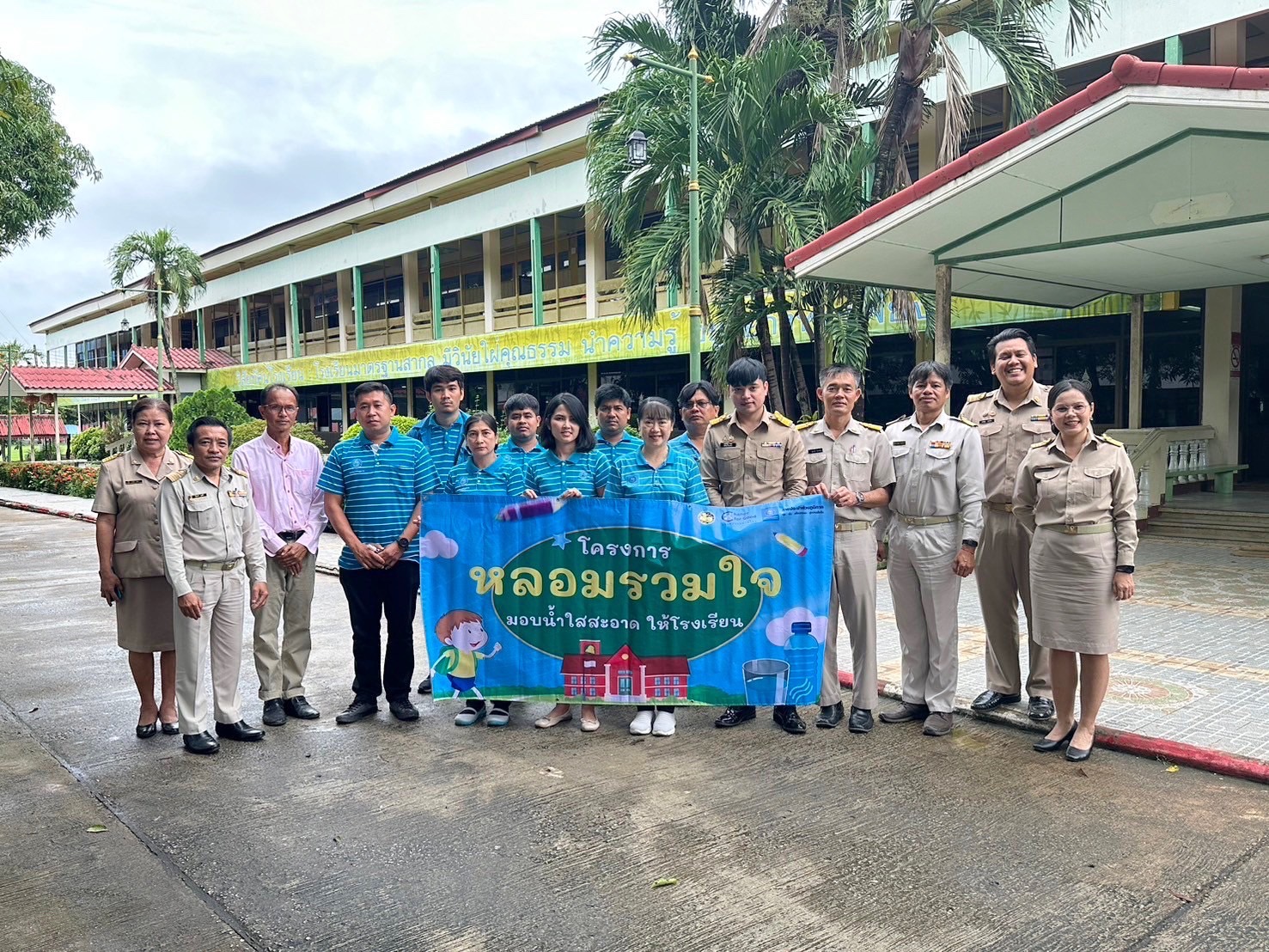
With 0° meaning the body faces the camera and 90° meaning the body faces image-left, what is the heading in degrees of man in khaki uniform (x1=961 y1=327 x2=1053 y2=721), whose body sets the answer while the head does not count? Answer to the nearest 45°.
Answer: approximately 0°

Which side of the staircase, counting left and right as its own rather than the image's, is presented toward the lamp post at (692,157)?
right

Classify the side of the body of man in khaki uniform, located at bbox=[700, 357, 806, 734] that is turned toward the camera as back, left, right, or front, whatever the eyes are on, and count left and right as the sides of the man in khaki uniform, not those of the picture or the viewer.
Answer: front

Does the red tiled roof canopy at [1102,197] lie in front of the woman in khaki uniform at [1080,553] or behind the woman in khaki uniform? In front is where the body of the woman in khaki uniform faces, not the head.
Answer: behind

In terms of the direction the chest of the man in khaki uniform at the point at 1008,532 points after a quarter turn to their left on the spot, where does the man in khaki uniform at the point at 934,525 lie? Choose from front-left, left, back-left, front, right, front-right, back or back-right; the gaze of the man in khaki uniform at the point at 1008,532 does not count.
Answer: back-right

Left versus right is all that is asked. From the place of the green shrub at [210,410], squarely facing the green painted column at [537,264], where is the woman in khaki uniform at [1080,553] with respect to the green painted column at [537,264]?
right

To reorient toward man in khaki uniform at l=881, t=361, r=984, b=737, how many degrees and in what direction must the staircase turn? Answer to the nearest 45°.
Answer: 0° — it already faces them

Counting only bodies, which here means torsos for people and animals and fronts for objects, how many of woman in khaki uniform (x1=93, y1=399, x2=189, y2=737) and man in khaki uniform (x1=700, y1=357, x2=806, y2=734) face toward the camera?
2

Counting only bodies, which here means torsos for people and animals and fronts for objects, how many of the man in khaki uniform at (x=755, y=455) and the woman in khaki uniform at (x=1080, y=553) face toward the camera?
2

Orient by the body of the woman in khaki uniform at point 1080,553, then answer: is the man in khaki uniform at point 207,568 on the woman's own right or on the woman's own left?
on the woman's own right

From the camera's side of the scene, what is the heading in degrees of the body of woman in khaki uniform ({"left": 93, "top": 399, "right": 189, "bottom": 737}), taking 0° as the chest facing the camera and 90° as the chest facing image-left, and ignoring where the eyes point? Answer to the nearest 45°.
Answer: approximately 0°

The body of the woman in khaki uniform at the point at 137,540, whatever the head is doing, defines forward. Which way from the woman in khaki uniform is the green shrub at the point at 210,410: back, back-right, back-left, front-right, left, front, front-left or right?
back

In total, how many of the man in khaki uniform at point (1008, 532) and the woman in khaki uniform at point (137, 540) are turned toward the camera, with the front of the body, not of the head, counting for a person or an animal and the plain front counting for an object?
2

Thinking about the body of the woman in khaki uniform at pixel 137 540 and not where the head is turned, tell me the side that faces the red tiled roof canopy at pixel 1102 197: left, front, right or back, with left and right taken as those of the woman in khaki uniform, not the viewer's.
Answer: left
